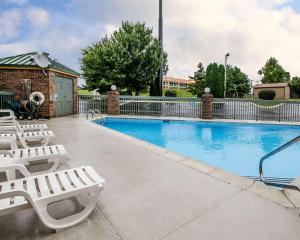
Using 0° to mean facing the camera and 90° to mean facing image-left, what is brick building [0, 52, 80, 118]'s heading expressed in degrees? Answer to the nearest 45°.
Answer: approximately 315°

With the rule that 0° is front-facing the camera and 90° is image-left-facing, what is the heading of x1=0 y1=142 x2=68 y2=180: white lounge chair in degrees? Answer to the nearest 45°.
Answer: approximately 270°

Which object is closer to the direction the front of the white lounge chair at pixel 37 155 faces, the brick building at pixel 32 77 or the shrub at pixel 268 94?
the shrub

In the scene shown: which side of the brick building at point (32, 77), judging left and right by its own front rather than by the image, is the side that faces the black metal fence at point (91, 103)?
front

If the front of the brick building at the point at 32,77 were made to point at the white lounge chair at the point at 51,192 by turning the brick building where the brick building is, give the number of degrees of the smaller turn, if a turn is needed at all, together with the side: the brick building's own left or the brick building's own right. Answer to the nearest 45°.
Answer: approximately 45° to the brick building's own right

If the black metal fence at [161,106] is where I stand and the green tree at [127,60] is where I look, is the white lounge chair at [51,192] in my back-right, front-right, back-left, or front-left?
back-left

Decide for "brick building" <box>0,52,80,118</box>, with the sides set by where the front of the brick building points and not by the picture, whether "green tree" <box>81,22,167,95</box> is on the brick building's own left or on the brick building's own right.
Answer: on the brick building's own left

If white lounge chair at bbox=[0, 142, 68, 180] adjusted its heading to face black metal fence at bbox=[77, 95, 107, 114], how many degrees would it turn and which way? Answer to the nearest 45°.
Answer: approximately 90° to its left

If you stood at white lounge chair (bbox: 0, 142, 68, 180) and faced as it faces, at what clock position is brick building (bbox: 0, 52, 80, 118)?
The brick building is roughly at 9 o'clock from the white lounge chair.

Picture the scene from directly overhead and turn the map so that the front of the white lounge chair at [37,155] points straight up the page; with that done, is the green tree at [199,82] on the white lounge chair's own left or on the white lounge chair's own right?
on the white lounge chair's own left

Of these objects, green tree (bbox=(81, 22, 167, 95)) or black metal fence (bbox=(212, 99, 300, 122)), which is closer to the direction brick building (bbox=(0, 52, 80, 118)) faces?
the black metal fence

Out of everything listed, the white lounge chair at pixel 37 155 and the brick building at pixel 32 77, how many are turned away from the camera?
0
